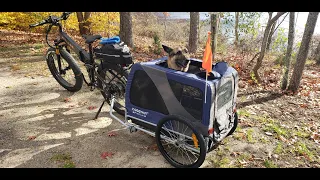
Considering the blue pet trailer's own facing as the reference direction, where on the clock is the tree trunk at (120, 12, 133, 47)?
The tree trunk is roughly at 1 o'clock from the blue pet trailer.

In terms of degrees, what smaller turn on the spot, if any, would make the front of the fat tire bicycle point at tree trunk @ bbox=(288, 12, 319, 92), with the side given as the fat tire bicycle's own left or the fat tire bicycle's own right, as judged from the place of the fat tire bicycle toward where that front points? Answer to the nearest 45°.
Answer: approximately 135° to the fat tire bicycle's own right

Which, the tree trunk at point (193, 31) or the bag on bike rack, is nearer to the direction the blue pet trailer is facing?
the bag on bike rack

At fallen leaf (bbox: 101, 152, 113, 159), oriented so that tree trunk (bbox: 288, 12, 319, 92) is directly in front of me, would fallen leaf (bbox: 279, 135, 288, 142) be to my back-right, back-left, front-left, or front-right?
front-right

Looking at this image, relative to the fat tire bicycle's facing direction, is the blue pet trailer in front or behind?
behind

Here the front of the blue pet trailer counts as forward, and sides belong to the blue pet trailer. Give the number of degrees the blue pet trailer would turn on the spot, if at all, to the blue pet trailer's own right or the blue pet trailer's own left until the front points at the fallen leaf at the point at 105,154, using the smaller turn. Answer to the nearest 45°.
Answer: approximately 45° to the blue pet trailer's own left

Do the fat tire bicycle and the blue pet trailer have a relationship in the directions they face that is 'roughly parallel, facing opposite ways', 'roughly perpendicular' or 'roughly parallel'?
roughly parallel

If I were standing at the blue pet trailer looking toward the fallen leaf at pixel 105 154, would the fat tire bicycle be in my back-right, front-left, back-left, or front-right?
front-right

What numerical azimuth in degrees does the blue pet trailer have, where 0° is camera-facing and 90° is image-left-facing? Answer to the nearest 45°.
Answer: approximately 135°

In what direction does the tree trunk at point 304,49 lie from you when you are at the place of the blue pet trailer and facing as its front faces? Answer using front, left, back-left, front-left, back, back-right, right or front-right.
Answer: right

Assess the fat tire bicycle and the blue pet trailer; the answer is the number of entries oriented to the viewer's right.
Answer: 0

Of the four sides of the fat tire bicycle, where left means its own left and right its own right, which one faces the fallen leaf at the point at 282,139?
back

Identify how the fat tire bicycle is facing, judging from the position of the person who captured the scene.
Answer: facing away from the viewer and to the left of the viewer

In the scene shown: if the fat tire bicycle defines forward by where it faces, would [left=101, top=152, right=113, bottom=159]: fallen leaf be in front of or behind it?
behind

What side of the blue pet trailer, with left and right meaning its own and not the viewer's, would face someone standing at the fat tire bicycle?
front
